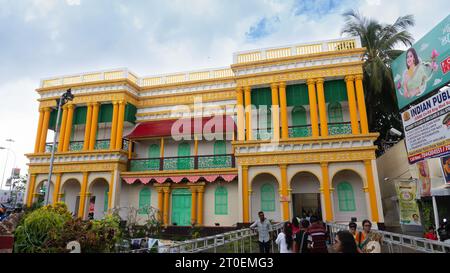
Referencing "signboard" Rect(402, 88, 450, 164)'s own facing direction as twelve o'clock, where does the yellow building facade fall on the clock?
The yellow building facade is roughly at 2 o'clock from the signboard.

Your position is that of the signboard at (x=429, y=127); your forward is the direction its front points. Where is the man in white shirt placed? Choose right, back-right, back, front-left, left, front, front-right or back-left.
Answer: front

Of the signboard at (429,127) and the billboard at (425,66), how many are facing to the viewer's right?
0

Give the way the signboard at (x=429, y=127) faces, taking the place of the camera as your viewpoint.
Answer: facing the viewer and to the left of the viewer

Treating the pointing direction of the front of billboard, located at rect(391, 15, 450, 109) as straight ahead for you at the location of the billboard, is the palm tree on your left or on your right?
on your right

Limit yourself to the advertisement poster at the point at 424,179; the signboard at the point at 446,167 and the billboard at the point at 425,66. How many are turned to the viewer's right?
0

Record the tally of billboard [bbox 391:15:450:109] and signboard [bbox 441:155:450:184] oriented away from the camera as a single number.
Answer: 0

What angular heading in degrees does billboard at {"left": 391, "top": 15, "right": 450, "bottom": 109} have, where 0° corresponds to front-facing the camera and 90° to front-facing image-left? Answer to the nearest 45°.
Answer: approximately 45°

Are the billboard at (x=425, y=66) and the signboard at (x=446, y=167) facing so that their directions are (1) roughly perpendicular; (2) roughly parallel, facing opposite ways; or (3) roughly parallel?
roughly parallel

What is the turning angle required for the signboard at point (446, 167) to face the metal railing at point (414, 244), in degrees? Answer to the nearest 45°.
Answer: approximately 45° to its left

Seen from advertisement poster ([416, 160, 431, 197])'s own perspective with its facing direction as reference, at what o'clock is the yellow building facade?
The yellow building facade is roughly at 1 o'clock from the advertisement poster.

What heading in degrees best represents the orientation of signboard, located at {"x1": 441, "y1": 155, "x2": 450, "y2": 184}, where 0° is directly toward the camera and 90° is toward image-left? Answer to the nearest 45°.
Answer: approximately 45°

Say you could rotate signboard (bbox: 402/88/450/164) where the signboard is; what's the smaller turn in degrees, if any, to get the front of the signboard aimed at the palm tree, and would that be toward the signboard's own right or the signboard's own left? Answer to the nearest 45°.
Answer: approximately 135° to the signboard's own right
